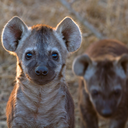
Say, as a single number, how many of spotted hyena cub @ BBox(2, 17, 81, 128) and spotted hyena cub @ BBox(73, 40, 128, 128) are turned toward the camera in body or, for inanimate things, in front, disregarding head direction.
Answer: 2

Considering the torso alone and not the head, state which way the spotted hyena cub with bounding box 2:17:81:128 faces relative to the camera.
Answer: toward the camera

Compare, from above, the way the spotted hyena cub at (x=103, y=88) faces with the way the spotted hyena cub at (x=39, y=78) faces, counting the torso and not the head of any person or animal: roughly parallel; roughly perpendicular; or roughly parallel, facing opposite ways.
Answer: roughly parallel

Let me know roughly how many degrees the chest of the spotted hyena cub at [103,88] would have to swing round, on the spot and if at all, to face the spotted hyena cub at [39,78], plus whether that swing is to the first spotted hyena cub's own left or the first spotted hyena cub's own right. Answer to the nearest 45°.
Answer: approximately 45° to the first spotted hyena cub's own right

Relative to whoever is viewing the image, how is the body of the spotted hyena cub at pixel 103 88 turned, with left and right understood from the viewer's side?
facing the viewer

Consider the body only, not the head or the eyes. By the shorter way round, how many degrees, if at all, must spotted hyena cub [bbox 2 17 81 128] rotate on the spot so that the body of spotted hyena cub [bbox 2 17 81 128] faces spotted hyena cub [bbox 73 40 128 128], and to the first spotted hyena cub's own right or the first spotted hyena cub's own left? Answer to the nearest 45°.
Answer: approximately 135° to the first spotted hyena cub's own left
